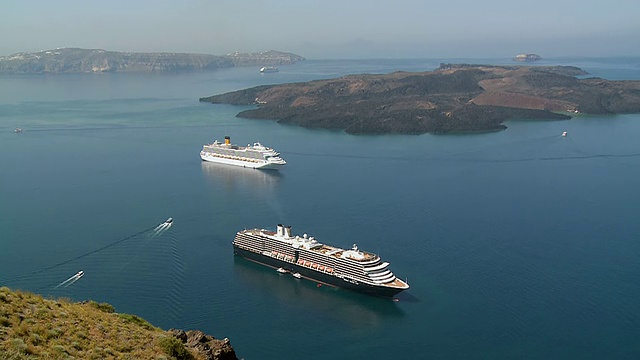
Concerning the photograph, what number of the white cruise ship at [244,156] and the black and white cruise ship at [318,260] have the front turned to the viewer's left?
0

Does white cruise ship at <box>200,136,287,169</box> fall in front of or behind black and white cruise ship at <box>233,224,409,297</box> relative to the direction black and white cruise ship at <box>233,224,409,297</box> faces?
behind

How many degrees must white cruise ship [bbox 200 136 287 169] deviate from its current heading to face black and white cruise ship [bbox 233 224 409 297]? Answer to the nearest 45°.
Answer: approximately 45° to its right

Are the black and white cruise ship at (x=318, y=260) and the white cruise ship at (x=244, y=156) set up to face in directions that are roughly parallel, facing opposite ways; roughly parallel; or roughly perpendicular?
roughly parallel

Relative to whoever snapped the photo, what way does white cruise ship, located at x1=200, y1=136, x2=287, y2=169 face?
facing the viewer and to the right of the viewer
